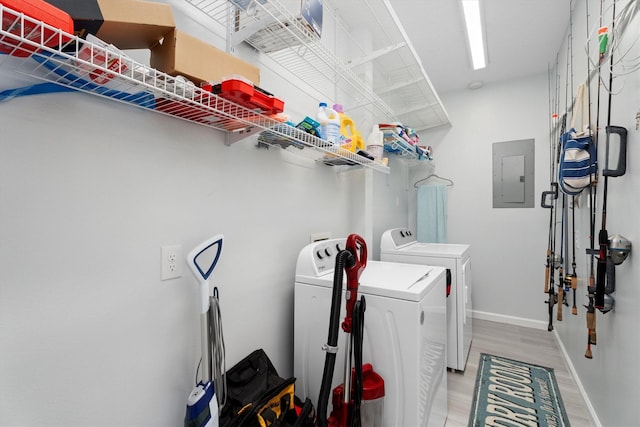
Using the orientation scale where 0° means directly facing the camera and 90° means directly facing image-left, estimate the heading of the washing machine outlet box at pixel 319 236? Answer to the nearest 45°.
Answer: approximately 315°

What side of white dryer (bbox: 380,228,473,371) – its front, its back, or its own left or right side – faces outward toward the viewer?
right

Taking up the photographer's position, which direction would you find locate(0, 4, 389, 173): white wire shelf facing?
facing the viewer and to the right of the viewer

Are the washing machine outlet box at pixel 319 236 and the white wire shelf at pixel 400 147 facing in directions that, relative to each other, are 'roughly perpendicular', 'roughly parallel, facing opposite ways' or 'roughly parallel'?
roughly parallel

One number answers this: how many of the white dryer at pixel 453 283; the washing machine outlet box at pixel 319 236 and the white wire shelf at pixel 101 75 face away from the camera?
0

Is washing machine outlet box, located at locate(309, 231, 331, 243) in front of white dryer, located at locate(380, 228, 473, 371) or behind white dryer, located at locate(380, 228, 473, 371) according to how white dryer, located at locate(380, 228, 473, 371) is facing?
behind

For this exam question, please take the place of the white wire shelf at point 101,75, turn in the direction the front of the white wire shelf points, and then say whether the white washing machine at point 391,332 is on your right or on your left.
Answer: on your left

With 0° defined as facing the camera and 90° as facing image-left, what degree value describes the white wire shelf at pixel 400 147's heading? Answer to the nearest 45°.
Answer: approximately 315°

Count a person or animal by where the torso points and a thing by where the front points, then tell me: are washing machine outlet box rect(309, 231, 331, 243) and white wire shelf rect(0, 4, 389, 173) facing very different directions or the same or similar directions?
same or similar directions

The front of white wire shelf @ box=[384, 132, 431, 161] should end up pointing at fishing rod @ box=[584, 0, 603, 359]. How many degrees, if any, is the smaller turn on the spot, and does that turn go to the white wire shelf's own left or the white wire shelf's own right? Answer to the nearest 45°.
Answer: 0° — it already faces it

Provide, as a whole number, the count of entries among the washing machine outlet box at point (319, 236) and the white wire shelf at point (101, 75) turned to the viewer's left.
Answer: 0
